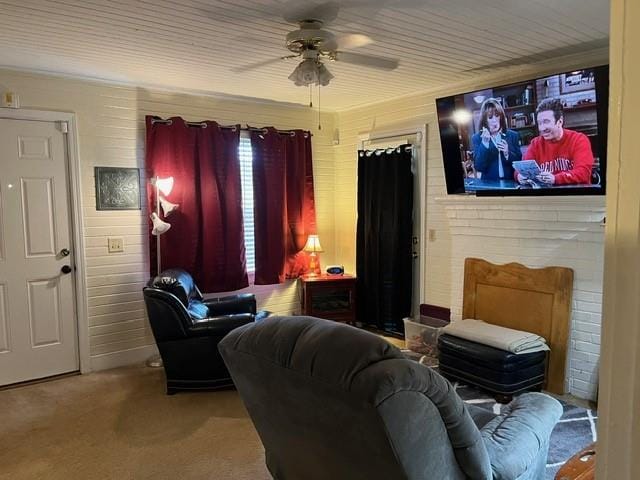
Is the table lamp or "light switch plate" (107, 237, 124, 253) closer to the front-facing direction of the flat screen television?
the light switch plate

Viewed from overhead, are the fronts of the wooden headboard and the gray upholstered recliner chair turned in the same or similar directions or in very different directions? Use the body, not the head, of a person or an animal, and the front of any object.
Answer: very different directions

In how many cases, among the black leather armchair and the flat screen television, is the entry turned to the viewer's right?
1

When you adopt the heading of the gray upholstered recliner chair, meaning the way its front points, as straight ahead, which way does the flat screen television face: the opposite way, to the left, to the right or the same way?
the opposite way

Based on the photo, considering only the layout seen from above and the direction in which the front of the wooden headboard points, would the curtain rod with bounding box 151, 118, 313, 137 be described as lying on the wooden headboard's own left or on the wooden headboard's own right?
on the wooden headboard's own right

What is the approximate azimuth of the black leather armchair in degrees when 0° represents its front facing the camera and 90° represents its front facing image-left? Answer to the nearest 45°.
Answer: approximately 270°

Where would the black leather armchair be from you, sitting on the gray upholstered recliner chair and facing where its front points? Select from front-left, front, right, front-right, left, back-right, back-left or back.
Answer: left

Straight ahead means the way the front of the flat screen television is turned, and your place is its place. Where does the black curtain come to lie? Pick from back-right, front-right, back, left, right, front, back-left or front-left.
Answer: right

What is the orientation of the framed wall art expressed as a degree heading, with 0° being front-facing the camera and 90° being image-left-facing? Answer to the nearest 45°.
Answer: approximately 0°

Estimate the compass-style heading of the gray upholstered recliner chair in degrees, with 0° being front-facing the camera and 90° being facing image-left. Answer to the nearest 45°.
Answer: approximately 225°
